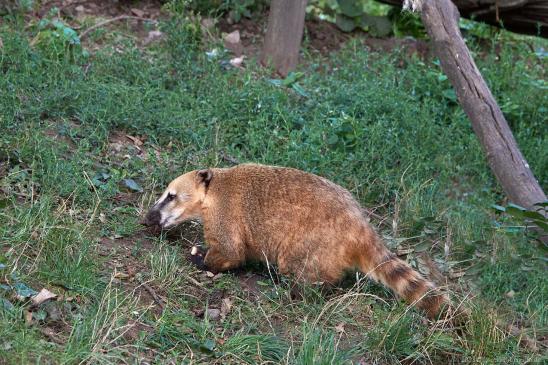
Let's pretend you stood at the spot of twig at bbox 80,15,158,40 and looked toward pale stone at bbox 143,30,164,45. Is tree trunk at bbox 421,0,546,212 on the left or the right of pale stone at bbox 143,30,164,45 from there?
right

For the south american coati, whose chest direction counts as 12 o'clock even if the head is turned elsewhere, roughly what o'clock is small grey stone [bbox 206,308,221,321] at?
The small grey stone is roughly at 10 o'clock from the south american coati.

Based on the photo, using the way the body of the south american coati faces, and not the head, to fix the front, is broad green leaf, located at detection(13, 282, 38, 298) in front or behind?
in front

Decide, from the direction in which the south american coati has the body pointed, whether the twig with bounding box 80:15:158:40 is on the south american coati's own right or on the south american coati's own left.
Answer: on the south american coati's own right

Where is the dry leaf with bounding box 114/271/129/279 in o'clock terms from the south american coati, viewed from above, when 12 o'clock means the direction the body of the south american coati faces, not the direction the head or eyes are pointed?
The dry leaf is roughly at 11 o'clock from the south american coati.

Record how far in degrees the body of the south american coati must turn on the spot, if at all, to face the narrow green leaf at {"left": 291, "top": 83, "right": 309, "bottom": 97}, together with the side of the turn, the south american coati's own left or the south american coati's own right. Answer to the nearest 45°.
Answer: approximately 90° to the south american coati's own right

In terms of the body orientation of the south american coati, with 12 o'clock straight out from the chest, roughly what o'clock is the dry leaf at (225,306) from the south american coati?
The dry leaf is roughly at 10 o'clock from the south american coati.

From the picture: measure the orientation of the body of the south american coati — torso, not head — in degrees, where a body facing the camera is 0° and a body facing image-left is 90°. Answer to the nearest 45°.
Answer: approximately 90°

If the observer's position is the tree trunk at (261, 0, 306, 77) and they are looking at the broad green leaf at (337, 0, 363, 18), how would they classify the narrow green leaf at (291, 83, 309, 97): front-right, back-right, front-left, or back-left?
back-right

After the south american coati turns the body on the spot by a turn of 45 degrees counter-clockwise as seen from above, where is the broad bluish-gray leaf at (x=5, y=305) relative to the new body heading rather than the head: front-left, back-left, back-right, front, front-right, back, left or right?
front

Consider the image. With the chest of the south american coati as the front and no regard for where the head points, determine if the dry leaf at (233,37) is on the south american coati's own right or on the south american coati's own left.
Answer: on the south american coati's own right

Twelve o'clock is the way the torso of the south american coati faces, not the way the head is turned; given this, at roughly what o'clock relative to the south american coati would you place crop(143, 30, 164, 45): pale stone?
The pale stone is roughly at 2 o'clock from the south american coati.

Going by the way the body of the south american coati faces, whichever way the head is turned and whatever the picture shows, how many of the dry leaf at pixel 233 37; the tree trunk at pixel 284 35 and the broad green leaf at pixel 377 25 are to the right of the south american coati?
3

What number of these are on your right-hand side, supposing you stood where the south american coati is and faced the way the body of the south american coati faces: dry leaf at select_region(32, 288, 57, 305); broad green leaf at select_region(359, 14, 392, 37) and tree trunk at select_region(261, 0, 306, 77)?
2

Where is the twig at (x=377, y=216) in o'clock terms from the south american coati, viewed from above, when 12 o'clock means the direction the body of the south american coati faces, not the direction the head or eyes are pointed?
The twig is roughly at 4 o'clock from the south american coati.

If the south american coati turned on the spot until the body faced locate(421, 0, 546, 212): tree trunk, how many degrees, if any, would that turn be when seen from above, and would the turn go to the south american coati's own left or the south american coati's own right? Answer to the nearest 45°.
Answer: approximately 135° to the south american coati's own right

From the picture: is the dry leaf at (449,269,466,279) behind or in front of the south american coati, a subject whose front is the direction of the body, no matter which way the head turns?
behind
